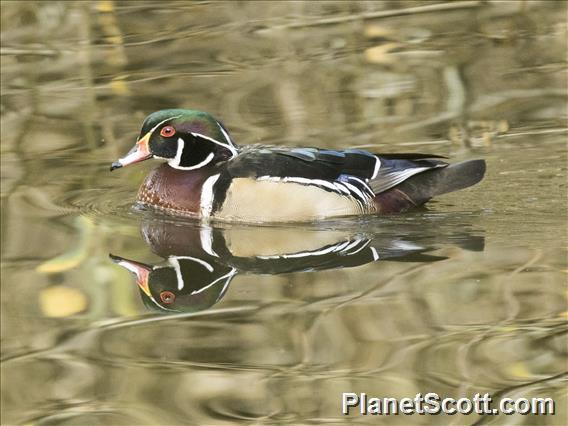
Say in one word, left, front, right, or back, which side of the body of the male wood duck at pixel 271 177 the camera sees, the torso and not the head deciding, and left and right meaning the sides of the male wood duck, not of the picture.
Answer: left
